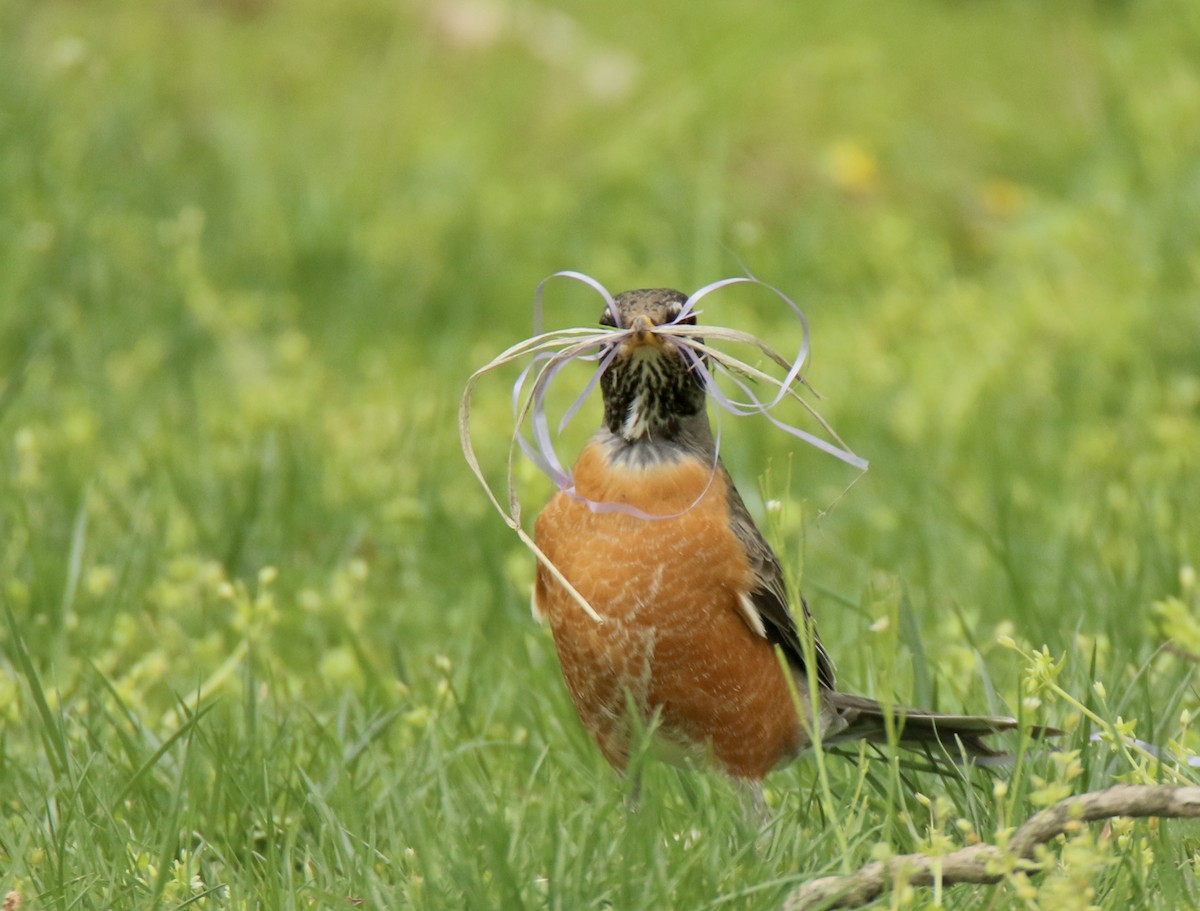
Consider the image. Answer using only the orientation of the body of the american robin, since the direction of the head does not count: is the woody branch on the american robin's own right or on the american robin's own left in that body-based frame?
on the american robin's own left

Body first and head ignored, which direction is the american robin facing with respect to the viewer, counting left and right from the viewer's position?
facing the viewer and to the left of the viewer
